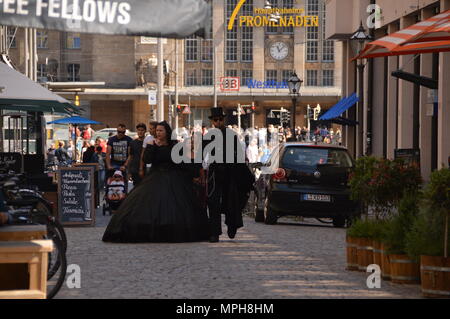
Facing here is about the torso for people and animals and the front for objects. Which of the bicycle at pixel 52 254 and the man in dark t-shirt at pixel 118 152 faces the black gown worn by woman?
the man in dark t-shirt

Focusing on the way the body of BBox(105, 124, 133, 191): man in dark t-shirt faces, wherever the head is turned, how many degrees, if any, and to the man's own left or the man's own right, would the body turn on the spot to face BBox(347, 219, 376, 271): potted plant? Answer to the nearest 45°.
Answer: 0° — they already face it

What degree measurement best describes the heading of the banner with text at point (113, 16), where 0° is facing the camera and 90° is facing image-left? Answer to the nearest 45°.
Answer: approximately 0°

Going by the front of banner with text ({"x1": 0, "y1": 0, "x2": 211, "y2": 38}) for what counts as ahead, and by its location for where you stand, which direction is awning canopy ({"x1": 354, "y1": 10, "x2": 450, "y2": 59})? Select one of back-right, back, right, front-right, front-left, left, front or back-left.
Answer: back-left
